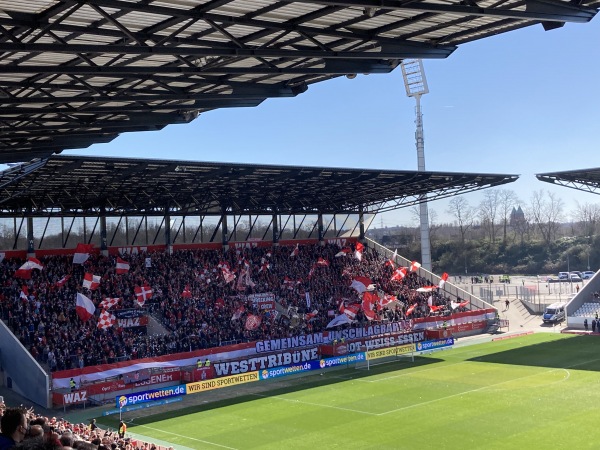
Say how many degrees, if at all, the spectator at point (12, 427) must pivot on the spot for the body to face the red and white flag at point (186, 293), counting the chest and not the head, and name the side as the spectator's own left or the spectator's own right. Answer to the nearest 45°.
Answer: approximately 45° to the spectator's own left

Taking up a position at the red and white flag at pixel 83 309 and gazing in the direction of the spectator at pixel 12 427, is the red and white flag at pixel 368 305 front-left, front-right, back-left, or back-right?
back-left

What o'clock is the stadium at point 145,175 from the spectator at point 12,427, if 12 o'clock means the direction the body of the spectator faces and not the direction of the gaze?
The stadium is roughly at 11 o'clock from the spectator.

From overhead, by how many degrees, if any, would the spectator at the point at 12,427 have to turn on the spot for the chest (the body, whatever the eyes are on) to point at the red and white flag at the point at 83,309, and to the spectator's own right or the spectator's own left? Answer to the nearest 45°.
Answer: approximately 45° to the spectator's own left

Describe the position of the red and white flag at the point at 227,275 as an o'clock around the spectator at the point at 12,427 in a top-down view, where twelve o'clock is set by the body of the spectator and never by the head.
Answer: The red and white flag is roughly at 11 o'clock from the spectator.

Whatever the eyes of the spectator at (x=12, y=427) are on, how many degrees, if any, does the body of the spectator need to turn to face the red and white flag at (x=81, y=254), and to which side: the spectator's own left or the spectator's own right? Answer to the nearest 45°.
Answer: approximately 45° to the spectator's own left

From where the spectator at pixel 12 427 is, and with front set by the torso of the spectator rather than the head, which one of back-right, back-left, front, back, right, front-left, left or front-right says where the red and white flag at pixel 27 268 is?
front-left

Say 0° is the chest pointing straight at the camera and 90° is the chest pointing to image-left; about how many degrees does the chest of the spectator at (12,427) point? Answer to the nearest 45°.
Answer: approximately 225°
